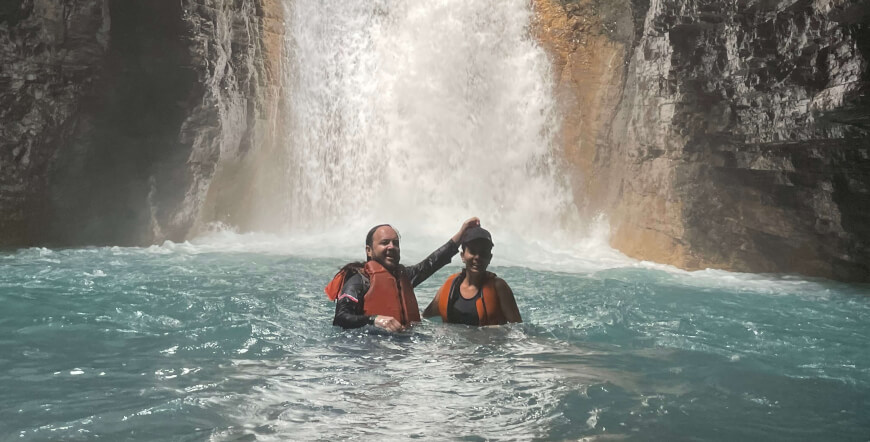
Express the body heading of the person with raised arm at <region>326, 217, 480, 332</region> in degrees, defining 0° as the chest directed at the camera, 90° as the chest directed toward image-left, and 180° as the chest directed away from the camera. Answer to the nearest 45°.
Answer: approximately 315°

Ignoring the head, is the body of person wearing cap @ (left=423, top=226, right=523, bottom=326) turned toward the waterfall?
no

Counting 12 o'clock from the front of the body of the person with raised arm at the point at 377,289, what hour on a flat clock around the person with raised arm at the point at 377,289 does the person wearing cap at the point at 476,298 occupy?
the person wearing cap at the point at 476,298 is roughly at 10 o'clock from the person with raised arm at the point at 377,289.

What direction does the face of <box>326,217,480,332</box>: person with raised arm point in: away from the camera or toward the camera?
toward the camera

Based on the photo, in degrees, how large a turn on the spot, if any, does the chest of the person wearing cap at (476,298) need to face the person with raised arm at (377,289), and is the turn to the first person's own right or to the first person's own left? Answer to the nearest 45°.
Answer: approximately 90° to the first person's own right

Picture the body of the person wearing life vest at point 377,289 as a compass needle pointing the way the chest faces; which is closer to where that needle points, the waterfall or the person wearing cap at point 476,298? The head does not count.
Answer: the person wearing cap

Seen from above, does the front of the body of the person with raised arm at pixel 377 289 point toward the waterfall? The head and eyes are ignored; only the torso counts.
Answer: no

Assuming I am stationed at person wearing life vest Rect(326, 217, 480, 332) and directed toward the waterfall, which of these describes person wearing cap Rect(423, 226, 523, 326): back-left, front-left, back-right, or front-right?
front-right

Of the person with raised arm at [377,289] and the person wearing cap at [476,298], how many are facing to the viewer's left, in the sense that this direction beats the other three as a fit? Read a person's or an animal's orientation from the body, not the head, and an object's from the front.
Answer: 0

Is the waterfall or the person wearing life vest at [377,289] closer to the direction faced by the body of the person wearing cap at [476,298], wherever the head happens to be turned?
the person wearing life vest

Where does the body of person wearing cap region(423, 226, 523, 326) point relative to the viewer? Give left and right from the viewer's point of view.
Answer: facing the viewer
